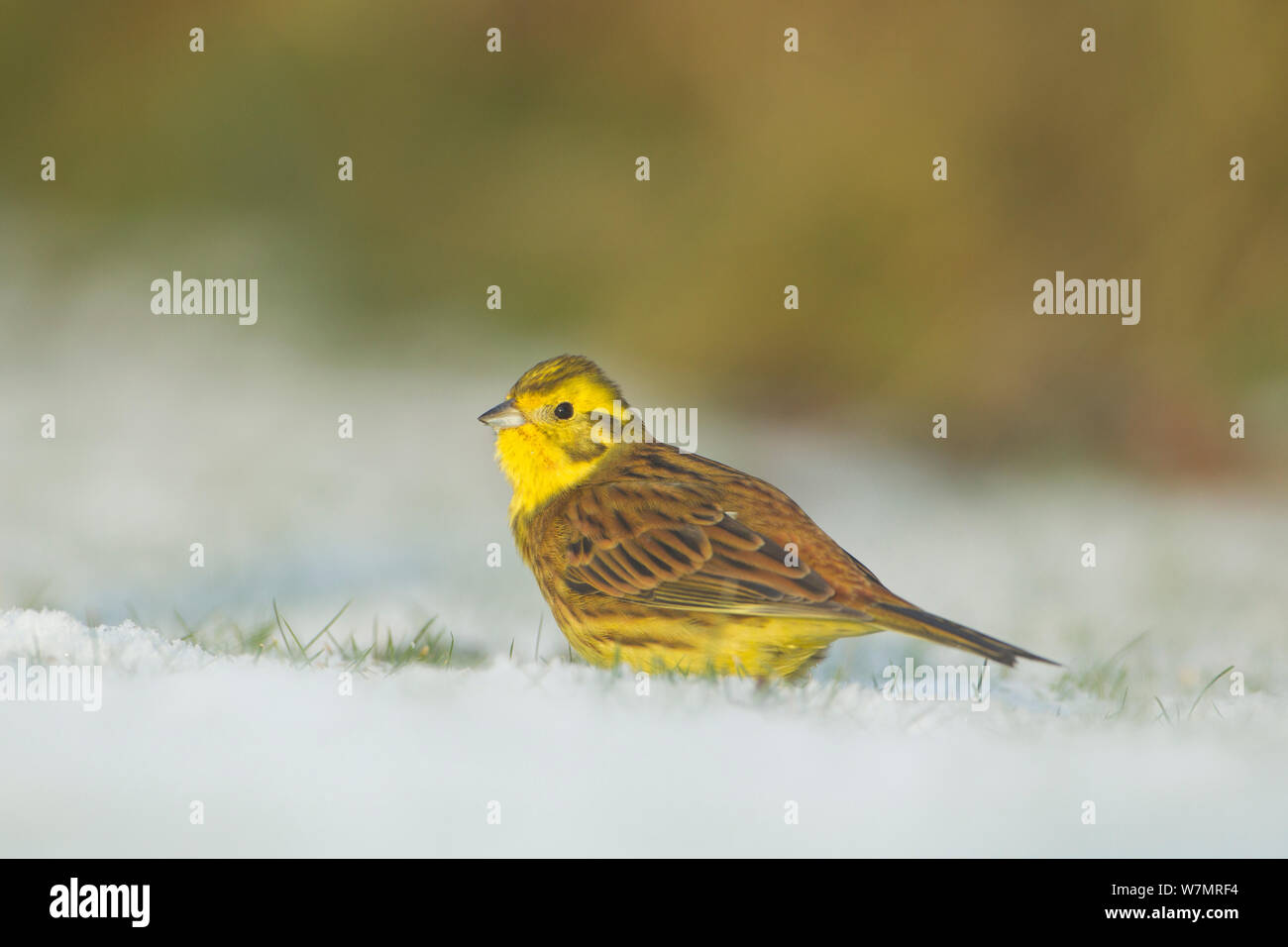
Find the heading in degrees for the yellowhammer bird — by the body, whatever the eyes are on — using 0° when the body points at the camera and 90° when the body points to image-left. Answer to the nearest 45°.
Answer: approximately 90°
